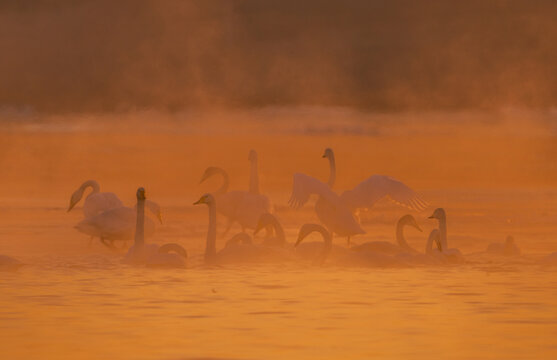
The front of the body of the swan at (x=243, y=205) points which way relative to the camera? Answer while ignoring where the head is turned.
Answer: to the viewer's left

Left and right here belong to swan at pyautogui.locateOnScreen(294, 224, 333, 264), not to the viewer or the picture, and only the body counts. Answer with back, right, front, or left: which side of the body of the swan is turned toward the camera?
left

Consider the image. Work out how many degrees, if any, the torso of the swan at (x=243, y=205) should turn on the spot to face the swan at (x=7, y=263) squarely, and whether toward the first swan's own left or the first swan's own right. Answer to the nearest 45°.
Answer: approximately 45° to the first swan's own left

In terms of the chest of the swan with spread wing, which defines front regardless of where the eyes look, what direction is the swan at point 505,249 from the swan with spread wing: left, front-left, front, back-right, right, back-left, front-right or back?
back-right
